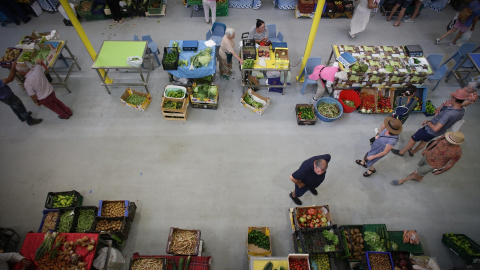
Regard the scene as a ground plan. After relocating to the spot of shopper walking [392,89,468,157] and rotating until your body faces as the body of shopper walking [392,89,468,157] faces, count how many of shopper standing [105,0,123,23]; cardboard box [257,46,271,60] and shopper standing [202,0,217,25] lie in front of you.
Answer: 3

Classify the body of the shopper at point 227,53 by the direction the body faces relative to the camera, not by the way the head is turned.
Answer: to the viewer's right

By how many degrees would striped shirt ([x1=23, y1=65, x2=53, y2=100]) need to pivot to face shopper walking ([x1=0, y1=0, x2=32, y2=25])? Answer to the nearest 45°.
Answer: approximately 45° to its right

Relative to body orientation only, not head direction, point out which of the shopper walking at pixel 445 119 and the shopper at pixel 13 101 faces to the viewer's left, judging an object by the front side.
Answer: the shopper walking at pixel 445 119

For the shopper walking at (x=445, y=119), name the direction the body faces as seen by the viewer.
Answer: to the viewer's left

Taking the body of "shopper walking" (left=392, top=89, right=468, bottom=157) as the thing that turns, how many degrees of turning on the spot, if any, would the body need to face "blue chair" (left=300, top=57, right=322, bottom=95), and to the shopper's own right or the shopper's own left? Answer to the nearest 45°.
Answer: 0° — they already face it

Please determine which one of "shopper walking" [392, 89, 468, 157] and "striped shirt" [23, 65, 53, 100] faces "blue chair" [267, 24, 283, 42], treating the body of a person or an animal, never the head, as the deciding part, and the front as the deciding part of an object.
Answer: the shopper walking

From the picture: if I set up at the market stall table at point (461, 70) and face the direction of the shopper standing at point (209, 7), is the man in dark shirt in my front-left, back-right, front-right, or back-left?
front-left

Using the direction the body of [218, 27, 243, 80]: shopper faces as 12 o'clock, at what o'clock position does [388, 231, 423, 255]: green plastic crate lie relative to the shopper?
The green plastic crate is roughly at 2 o'clock from the shopper.

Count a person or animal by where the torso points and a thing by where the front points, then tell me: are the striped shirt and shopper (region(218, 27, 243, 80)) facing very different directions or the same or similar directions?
very different directions

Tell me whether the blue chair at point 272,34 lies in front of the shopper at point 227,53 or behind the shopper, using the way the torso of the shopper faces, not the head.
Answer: in front
